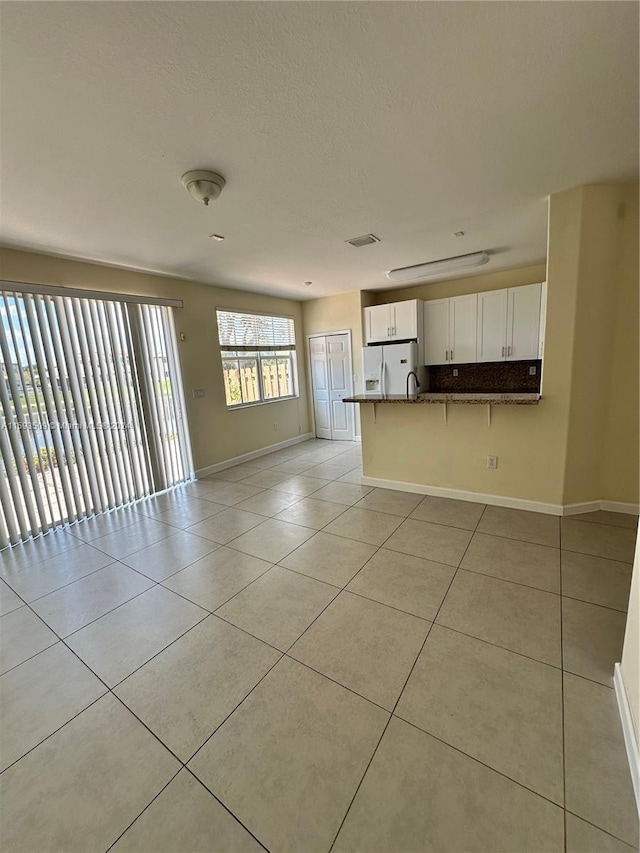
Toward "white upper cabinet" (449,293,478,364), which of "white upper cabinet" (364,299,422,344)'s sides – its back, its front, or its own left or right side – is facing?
left

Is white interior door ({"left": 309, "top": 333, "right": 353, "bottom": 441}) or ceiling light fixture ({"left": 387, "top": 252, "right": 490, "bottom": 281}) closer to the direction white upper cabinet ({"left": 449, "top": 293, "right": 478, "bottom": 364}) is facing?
the ceiling light fixture

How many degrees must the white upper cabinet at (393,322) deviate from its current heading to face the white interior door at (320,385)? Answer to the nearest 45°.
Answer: approximately 135° to its right

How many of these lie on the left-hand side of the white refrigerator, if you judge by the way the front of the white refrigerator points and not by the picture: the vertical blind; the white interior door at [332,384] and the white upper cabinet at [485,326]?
1

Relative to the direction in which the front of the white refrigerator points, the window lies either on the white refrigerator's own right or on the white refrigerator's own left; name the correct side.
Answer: on the white refrigerator's own right

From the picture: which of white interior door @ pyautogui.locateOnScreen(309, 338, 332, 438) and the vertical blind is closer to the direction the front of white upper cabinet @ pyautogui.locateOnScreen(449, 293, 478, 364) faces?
the vertical blind

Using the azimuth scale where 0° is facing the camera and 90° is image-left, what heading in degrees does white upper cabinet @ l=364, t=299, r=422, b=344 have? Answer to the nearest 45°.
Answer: approximately 0°

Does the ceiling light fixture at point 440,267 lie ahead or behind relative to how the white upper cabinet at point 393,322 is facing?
ahead

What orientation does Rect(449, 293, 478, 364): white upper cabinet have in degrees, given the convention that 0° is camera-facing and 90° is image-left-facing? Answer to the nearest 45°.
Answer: approximately 0°

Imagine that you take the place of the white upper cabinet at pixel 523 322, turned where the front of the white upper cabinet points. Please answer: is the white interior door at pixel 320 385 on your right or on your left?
on your right

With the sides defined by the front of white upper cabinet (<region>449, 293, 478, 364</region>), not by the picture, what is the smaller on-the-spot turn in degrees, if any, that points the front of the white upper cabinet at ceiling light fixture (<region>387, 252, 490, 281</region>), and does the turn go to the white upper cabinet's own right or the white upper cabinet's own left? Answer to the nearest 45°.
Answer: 0° — it already faces it

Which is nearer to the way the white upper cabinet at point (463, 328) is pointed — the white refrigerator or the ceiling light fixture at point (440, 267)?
the ceiling light fixture
